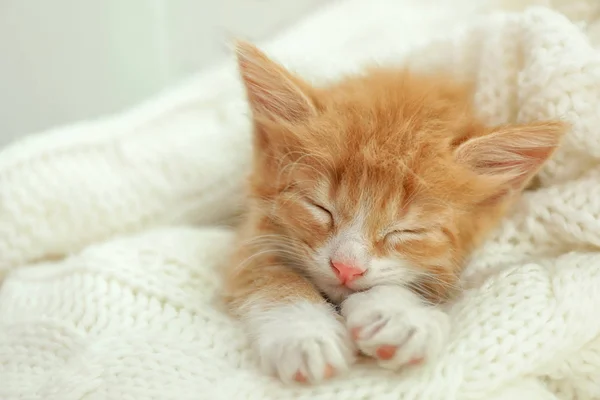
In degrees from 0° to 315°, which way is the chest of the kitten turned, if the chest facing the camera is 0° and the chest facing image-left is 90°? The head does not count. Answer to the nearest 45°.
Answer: approximately 0°
